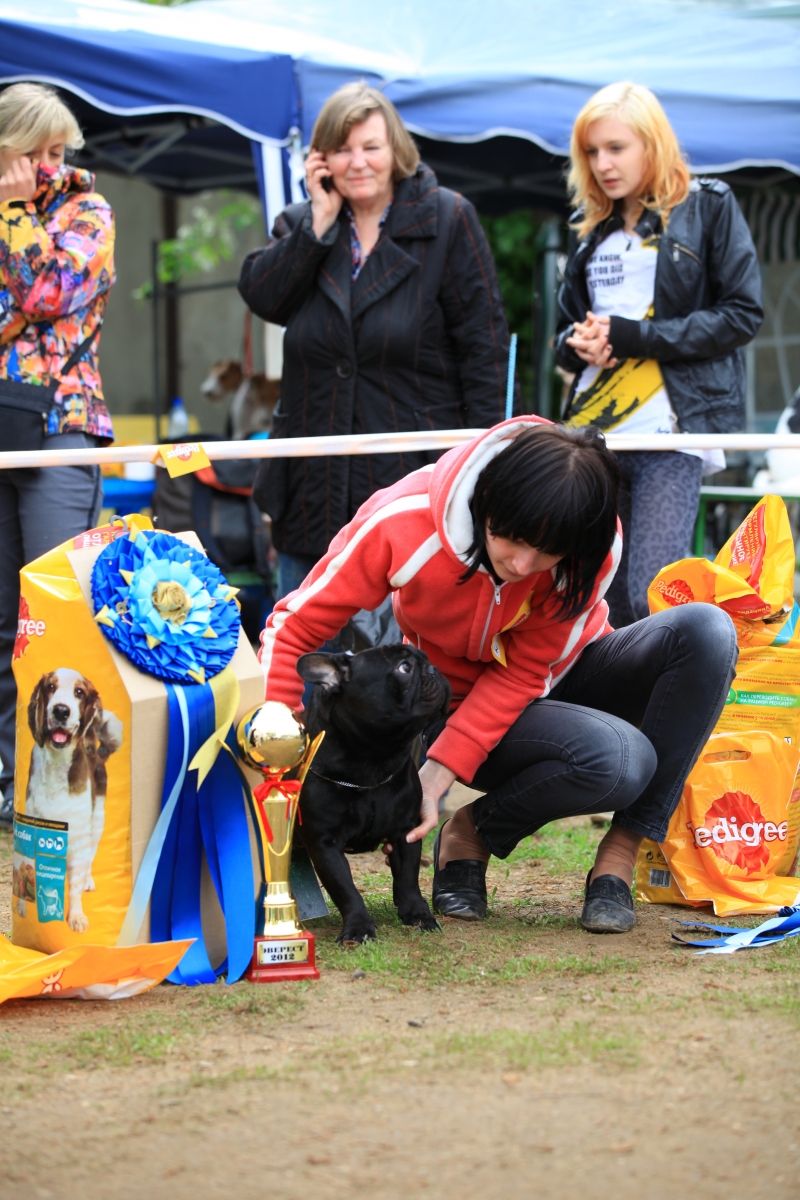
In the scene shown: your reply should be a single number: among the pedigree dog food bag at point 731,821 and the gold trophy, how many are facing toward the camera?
2

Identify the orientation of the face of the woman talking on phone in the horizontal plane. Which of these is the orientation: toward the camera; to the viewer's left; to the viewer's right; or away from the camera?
toward the camera

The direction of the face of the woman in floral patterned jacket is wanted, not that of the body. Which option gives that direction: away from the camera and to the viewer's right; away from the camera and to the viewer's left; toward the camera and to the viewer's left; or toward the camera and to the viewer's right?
toward the camera and to the viewer's right

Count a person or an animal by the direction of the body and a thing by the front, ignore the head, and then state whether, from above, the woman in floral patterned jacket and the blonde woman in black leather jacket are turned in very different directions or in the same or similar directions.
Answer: same or similar directions

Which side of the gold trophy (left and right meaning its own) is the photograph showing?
front

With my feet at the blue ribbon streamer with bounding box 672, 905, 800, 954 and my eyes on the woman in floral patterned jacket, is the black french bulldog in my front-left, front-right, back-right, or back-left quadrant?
front-left

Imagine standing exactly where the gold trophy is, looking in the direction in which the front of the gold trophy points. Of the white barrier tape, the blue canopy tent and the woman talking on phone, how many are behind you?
3

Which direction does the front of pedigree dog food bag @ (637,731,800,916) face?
toward the camera

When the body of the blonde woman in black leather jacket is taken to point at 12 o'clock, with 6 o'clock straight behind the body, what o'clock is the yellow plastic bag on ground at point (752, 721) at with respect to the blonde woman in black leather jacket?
The yellow plastic bag on ground is roughly at 10 o'clock from the blonde woman in black leather jacket.

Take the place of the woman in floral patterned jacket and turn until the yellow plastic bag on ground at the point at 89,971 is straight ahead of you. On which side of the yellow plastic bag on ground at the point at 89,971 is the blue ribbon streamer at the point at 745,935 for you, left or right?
left

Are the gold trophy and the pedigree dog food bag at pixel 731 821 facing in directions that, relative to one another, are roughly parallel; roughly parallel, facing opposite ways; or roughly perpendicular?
roughly parallel

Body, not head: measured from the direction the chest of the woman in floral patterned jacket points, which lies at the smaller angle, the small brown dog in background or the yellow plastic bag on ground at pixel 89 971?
the yellow plastic bag on ground

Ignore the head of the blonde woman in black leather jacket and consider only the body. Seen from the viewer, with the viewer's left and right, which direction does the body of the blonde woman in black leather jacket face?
facing the viewer and to the left of the viewer
